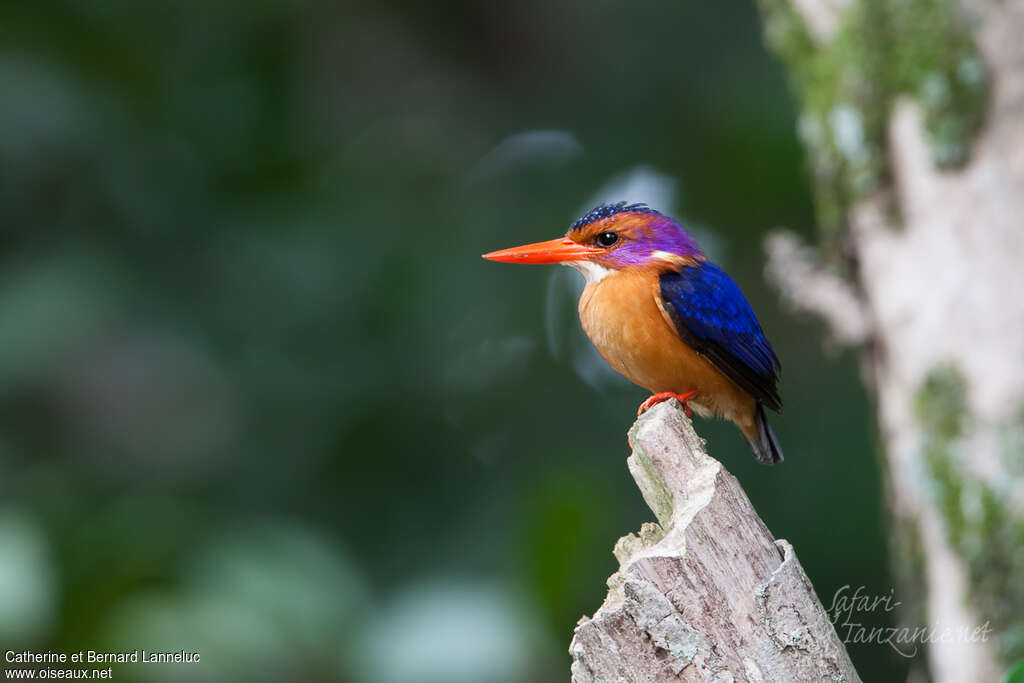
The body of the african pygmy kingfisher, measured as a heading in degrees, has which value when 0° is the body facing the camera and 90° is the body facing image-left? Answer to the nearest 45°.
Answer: approximately 90°

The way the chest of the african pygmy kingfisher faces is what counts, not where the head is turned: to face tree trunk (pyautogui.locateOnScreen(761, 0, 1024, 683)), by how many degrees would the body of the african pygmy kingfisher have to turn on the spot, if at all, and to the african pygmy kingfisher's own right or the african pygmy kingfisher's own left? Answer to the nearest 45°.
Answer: approximately 180°
